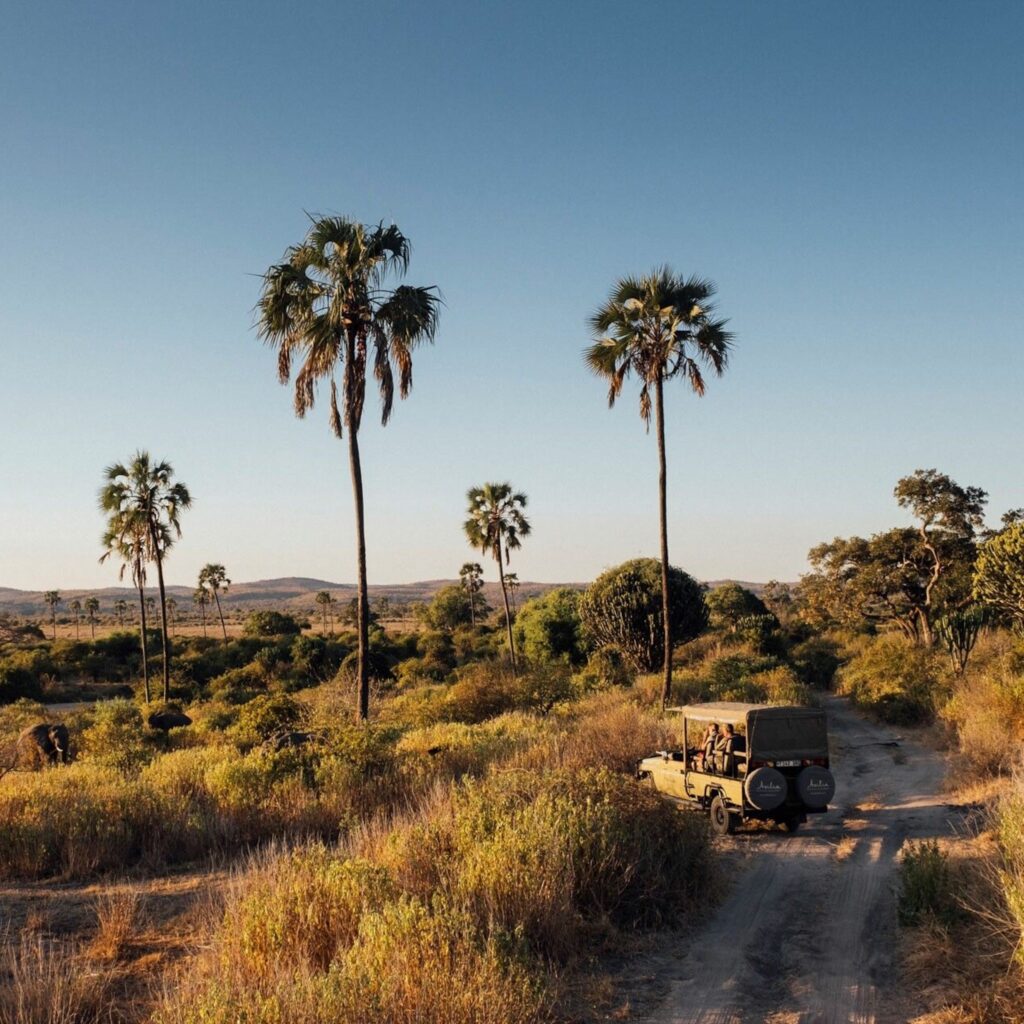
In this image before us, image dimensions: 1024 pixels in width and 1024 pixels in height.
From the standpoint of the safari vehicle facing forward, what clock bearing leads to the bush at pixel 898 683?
The bush is roughly at 2 o'clock from the safari vehicle.

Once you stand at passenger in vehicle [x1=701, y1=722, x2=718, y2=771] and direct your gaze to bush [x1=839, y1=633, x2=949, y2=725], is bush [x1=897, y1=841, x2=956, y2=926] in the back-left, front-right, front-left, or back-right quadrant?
back-right

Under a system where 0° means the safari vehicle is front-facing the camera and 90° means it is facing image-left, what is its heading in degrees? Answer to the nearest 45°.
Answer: approximately 135°

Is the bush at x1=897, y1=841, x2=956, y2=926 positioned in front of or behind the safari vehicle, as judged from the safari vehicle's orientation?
behind

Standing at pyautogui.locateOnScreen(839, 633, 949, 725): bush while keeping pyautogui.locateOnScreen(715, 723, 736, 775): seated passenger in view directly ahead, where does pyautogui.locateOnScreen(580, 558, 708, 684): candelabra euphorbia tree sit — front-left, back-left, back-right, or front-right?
back-right
